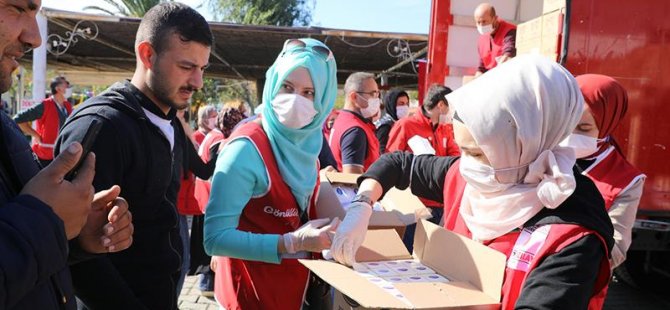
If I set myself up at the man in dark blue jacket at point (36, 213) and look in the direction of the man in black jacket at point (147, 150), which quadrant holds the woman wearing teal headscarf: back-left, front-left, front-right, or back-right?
front-right

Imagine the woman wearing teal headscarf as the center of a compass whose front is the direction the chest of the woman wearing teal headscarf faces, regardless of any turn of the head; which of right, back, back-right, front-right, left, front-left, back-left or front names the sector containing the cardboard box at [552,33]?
left

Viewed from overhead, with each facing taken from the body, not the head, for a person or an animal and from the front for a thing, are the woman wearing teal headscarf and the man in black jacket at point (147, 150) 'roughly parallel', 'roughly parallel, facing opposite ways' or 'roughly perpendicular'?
roughly parallel

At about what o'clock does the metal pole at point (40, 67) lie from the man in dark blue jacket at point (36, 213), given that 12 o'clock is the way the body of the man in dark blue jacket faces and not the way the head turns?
The metal pole is roughly at 9 o'clock from the man in dark blue jacket.

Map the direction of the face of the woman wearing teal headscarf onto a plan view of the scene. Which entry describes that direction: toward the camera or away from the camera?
toward the camera

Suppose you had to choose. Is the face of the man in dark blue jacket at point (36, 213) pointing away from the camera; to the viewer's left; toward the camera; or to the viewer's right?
to the viewer's right

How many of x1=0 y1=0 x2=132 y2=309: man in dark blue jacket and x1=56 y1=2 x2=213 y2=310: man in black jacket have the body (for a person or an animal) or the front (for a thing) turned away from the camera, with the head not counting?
0

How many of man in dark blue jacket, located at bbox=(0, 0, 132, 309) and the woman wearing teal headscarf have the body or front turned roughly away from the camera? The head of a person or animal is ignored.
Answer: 0

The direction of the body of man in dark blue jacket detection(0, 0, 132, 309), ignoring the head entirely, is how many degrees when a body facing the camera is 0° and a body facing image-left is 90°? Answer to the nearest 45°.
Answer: approximately 270°

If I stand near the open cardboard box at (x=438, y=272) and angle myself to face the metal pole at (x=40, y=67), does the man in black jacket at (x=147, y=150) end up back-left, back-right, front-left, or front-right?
front-left

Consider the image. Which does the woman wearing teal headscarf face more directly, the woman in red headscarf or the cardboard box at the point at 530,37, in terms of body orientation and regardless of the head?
the woman in red headscarf

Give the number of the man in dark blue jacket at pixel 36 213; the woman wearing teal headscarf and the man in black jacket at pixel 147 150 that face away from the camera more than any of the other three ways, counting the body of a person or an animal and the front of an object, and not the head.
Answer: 0

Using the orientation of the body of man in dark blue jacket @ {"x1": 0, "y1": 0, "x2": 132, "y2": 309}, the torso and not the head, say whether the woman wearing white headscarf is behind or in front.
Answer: in front

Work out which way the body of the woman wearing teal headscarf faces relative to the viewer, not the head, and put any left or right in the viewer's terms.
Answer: facing the viewer and to the right of the viewer

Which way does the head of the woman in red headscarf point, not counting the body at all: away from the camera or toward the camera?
toward the camera

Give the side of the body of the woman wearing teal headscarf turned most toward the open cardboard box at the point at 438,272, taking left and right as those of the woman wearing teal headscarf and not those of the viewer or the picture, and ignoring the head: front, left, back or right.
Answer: front
